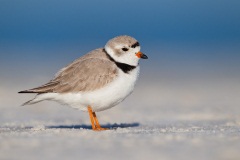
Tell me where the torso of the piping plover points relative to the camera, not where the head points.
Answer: to the viewer's right
